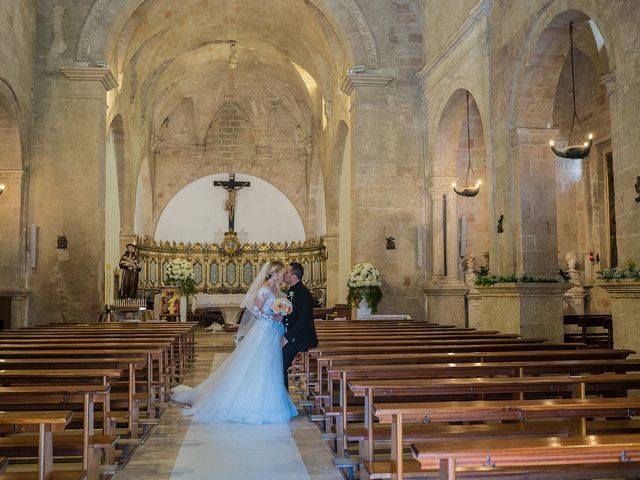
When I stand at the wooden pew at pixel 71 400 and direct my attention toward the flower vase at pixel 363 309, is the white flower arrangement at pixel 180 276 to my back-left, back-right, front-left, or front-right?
front-left

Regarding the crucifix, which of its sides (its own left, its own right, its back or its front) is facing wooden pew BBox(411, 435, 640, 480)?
front

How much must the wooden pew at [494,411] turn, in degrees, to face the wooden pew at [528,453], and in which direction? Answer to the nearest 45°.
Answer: approximately 180°

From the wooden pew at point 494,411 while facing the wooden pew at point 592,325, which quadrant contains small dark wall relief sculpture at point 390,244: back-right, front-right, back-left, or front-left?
front-left

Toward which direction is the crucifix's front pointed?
toward the camera

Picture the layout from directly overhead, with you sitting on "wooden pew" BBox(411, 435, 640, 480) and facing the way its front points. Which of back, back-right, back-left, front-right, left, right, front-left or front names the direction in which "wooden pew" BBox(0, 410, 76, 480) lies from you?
left

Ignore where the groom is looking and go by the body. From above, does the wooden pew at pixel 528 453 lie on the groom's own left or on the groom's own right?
on the groom's own left

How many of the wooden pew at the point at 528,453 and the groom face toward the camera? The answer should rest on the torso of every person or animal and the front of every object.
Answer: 0

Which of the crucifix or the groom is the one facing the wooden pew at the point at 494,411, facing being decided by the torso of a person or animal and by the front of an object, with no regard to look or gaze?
the crucifix

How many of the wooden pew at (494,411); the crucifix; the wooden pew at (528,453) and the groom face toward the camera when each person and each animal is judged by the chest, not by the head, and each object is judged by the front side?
1

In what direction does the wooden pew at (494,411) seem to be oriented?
away from the camera

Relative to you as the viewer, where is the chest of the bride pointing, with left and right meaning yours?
facing to the right of the viewer

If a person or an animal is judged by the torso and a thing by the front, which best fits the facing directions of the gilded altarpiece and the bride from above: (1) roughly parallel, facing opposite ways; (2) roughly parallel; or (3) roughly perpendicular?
roughly perpendicular

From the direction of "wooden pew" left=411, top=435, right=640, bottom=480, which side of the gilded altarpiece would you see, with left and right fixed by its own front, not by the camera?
front

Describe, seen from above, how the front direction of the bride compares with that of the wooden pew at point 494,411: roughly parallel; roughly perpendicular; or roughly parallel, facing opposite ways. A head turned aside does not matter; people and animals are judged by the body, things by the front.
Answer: roughly perpendicular

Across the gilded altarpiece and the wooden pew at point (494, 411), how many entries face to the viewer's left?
0

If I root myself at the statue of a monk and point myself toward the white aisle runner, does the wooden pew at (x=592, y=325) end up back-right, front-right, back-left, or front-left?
front-left

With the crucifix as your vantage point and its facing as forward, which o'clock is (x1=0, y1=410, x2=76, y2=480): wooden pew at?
The wooden pew is roughly at 12 o'clock from the crucifix.

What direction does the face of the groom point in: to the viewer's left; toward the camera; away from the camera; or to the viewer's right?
to the viewer's left
